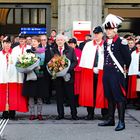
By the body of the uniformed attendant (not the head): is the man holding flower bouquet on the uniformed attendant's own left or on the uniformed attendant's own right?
on the uniformed attendant's own right

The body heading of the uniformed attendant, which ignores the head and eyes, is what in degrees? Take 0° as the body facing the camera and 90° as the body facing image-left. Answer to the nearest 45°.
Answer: approximately 45°

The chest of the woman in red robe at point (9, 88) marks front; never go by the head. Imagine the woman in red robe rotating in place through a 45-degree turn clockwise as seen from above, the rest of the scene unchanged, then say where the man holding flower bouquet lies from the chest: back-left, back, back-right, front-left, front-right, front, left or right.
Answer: back-left

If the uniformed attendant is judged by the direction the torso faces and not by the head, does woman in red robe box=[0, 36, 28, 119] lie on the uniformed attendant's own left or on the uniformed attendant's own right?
on the uniformed attendant's own right

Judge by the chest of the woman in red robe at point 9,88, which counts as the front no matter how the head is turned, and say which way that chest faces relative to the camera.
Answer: toward the camera

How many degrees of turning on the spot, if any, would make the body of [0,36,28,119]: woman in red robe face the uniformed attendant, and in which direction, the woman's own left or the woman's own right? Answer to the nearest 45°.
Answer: approximately 45° to the woman's own left

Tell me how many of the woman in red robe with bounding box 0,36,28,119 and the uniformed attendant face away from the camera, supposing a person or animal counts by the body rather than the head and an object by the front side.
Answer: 0
